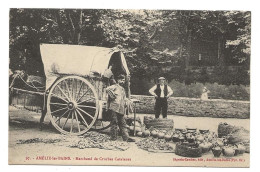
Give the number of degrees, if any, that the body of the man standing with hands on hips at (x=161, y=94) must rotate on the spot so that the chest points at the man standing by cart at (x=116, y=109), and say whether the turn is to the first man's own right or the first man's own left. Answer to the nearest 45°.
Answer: approximately 90° to the first man's own right

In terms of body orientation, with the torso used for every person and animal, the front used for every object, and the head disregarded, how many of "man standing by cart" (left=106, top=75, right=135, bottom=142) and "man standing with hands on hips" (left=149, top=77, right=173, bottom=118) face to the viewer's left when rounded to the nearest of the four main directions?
0

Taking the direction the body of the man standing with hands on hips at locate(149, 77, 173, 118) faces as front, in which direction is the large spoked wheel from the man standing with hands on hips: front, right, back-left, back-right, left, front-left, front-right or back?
right

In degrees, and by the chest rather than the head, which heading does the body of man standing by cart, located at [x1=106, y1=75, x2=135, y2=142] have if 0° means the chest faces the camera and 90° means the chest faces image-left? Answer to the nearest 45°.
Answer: approximately 315°

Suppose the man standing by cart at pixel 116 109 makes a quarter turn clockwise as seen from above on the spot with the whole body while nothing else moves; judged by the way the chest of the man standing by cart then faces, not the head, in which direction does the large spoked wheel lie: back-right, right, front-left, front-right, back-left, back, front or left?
front-right

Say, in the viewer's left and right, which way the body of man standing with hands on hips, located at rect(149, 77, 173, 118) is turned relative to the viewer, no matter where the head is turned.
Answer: facing the viewer
